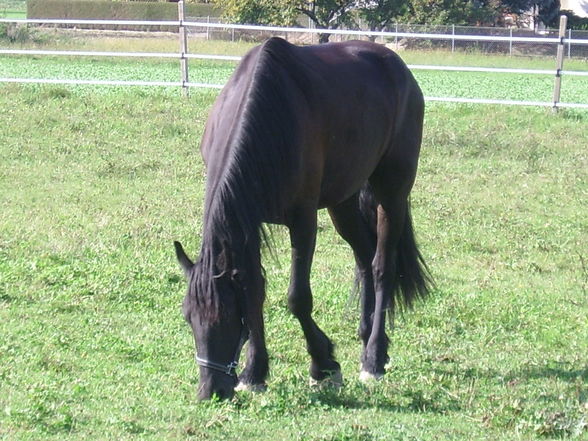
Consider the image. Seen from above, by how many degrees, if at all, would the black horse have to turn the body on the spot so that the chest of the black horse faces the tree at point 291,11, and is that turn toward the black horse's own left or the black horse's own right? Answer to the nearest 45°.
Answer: approximately 135° to the black horse's own right

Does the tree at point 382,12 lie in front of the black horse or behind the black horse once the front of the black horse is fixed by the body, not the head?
behind

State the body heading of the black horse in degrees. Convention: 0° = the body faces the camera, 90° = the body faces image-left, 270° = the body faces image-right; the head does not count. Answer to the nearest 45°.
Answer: approximately 45°

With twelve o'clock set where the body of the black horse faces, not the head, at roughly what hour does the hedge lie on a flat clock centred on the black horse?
The hedge is roughly at 4 o'clock from the black horse.

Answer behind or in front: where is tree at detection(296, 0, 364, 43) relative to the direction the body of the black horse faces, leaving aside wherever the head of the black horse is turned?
behind
